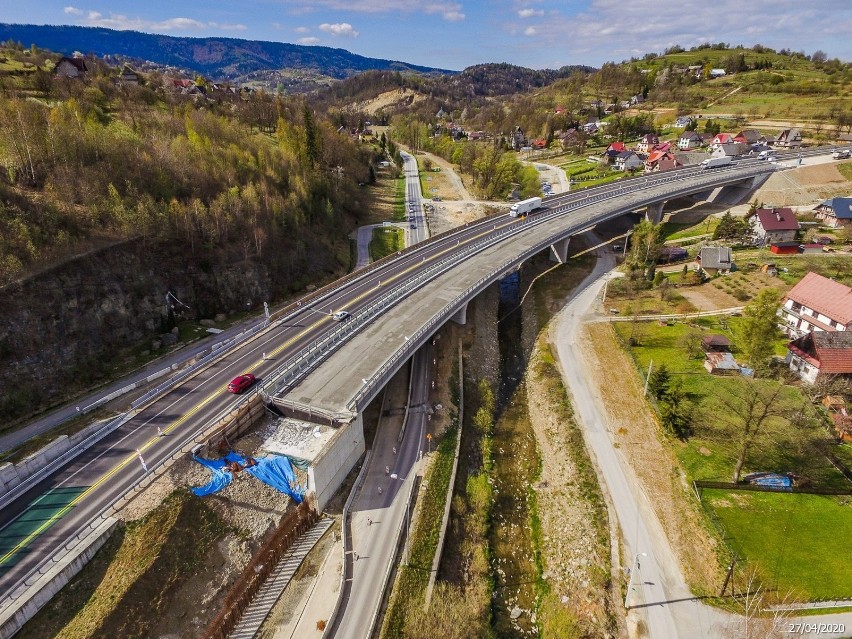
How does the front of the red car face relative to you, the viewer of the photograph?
facing away from the viewer and to the right of the viewer

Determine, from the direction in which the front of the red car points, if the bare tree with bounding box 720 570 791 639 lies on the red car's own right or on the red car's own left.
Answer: on the red car's own right

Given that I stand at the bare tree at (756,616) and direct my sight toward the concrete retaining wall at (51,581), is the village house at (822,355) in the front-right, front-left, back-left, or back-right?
back-right

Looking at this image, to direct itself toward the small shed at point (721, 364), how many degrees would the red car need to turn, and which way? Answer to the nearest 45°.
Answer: approximately 45° to its right

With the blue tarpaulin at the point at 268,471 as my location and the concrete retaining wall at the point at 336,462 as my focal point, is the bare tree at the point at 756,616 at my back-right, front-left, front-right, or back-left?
front-right

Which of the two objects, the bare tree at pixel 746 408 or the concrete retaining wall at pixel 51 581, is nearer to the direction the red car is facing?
the bare tree

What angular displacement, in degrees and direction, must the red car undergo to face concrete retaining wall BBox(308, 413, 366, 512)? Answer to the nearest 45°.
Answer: approximately 90° to its right

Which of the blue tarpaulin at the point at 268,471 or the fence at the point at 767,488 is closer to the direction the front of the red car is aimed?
the fence

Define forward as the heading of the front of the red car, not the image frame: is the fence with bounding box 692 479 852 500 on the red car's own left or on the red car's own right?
on the red car's own right

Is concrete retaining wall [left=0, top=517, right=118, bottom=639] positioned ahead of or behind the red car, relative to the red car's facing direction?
behind

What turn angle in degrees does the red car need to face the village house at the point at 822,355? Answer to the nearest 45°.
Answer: approximately 45° to its right

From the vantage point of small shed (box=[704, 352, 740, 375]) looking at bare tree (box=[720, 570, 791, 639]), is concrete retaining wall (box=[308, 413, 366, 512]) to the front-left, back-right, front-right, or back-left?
front-right
